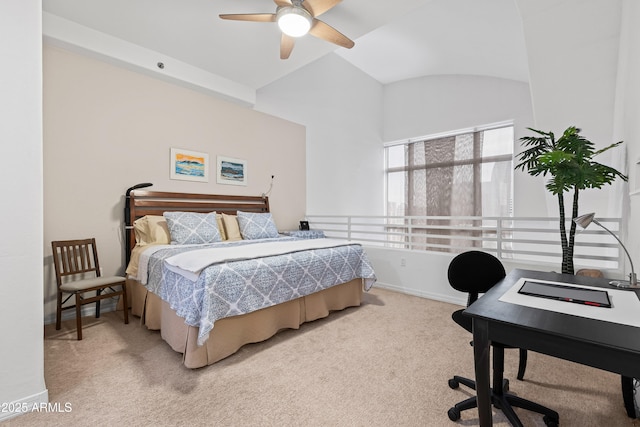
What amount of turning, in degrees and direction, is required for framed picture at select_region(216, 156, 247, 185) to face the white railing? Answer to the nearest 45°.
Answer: approximately 45° to its left

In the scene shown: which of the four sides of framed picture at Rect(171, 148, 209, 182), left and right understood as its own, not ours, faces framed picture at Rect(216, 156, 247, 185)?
left

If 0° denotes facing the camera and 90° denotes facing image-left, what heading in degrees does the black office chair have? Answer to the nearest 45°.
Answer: approximately 315°

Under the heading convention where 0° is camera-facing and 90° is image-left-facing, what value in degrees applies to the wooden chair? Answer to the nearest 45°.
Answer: approximately 315°

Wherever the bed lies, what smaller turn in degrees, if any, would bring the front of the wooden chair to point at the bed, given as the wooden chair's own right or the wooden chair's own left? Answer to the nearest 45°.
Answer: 0° — it already faces it

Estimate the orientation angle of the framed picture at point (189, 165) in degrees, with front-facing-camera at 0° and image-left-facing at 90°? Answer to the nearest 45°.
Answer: approximately 315°

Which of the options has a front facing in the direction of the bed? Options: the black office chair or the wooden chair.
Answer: the wooden chair

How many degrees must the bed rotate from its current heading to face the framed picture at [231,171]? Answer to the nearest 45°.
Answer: approximately 135° to its left

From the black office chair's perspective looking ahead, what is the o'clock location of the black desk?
The black desk is roughly at 1 o'clock from the black office chair.

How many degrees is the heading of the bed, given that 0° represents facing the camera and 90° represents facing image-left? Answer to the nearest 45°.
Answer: approximately 315°
